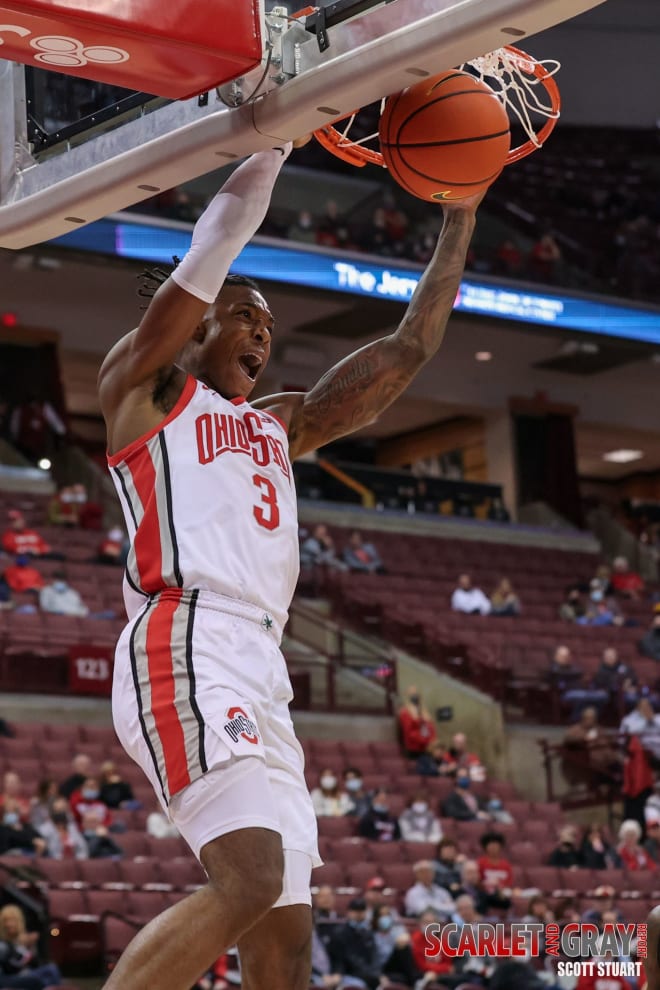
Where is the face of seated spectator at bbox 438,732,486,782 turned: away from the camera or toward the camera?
toward the camera

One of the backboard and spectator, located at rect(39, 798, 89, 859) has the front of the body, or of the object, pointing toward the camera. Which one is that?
the spectator

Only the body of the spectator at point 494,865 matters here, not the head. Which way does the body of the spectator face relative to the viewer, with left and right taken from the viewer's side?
facing the viewer

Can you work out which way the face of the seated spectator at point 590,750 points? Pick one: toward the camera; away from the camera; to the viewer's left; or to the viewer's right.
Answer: toward the camera

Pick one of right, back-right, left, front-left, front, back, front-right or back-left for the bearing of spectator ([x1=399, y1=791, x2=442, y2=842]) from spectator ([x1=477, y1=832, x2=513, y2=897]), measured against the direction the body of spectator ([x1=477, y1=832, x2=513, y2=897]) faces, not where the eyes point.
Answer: back-right

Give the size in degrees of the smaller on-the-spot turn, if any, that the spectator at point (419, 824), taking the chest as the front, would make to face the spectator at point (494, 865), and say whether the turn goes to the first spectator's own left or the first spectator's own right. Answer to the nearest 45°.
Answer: approximately 45° to the first spectator's own left

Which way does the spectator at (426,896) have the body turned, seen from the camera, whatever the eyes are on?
toward the camera

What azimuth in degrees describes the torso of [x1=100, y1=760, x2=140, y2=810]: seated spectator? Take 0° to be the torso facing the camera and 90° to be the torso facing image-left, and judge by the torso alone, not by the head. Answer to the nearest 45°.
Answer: approximately 315°

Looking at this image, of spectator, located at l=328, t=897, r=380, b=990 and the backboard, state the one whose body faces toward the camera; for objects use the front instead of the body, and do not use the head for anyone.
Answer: the spectator

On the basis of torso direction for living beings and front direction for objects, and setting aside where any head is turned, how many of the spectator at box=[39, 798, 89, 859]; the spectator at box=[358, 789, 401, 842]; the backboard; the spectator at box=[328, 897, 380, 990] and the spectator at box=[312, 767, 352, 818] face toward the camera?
4

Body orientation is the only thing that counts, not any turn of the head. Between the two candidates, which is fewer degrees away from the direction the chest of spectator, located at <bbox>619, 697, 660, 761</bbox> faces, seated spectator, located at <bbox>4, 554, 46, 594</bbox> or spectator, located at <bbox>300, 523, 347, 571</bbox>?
the seated spectator

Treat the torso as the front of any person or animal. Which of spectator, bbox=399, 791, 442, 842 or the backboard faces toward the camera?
the spectator

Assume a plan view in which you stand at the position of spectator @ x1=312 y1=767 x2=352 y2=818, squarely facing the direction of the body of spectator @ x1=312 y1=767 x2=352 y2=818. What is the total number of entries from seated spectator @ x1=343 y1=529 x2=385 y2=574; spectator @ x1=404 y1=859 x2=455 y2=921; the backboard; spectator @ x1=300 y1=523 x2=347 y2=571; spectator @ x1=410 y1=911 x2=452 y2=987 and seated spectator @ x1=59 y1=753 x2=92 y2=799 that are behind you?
2

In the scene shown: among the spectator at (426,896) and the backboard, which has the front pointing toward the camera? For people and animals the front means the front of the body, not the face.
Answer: the spectator

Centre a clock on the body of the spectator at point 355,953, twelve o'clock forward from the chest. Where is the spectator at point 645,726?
the spectator at point 645,726 is roughly at 7 o'clock from the spectator at point 355,953.

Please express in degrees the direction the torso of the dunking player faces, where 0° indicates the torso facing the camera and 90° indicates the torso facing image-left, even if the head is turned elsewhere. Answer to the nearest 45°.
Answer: approximately 315°

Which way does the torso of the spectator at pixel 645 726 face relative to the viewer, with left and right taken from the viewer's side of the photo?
facing the viewer and to the left of the viewer

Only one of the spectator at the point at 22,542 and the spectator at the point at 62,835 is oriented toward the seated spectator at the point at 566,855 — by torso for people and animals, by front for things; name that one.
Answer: the spectator at the point at 22,542

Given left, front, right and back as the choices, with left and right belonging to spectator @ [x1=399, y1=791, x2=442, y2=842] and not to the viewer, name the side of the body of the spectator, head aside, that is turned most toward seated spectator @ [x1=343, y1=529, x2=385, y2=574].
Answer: back

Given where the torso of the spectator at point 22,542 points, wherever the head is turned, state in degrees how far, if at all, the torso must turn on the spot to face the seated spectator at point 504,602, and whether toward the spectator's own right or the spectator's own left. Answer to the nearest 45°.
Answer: approximately 45° to the spectator's own left

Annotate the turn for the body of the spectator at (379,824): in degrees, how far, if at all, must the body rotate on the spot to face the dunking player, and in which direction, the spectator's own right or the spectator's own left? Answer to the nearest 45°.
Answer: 0° — they already face them

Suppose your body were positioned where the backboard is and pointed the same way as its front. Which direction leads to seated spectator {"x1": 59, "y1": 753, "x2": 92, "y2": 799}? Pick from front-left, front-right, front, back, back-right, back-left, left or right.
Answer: front-left
